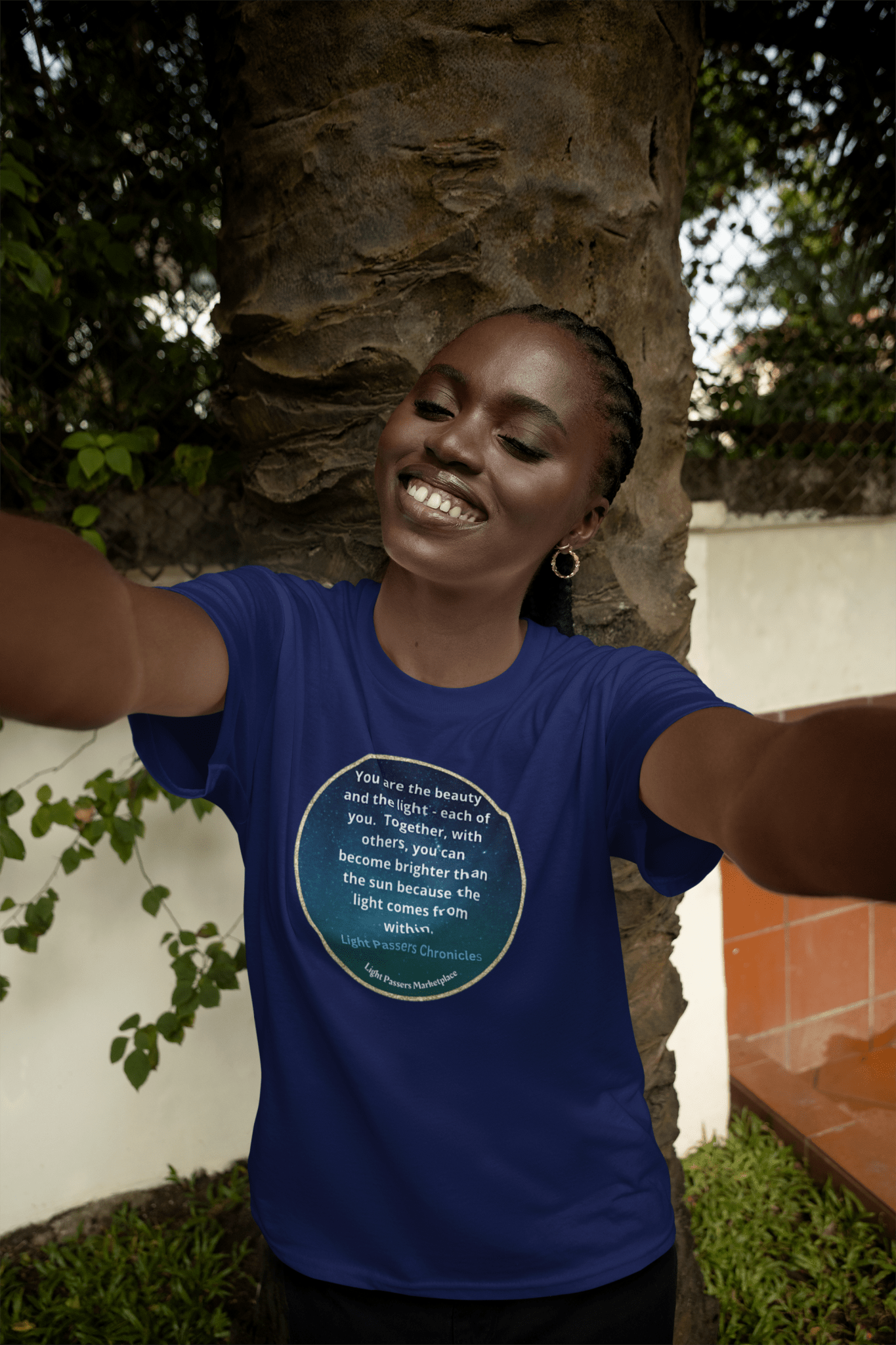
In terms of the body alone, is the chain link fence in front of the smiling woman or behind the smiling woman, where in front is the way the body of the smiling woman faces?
behind

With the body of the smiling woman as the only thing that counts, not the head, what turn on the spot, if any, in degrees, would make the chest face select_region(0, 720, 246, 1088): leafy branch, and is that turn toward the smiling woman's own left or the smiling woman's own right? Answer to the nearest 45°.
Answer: approximately 135° to the smiling woman's own right

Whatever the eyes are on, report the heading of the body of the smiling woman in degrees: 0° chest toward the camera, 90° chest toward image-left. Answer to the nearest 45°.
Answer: approximately 0°
